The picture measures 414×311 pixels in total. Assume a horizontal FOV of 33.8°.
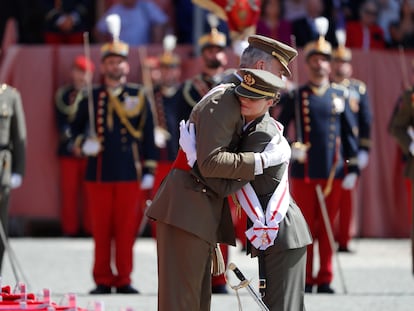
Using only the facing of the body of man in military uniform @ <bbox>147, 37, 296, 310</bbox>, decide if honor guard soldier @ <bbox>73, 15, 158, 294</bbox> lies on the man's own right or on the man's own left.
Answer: on the man's own left

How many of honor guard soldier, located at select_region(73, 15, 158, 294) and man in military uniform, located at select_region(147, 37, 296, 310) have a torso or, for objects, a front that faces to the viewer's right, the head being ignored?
1

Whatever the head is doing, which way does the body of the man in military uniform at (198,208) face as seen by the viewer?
to the viewer's right

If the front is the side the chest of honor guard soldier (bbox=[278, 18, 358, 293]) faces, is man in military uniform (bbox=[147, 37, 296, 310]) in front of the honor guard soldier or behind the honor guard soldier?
in front

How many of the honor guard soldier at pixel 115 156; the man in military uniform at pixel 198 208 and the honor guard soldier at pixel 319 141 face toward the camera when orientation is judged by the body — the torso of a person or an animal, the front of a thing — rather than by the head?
2

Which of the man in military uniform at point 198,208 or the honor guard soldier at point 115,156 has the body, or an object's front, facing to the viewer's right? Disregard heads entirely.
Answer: the man in military uniform

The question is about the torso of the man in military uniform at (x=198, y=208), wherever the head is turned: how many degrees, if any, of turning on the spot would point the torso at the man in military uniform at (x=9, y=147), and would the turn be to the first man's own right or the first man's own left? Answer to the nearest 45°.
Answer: approximately 135° to the first man's own left

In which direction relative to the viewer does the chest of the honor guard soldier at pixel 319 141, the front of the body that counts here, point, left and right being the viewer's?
facing the viewer

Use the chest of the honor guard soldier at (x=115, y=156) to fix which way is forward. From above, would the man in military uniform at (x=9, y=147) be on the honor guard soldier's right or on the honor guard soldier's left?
on the honor guard soldier's right

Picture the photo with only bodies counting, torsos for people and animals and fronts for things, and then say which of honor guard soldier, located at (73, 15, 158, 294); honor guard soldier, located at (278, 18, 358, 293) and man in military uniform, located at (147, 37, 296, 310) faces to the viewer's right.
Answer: the man in military uniform

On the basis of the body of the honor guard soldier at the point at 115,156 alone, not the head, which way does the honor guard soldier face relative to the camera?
toward the camera
